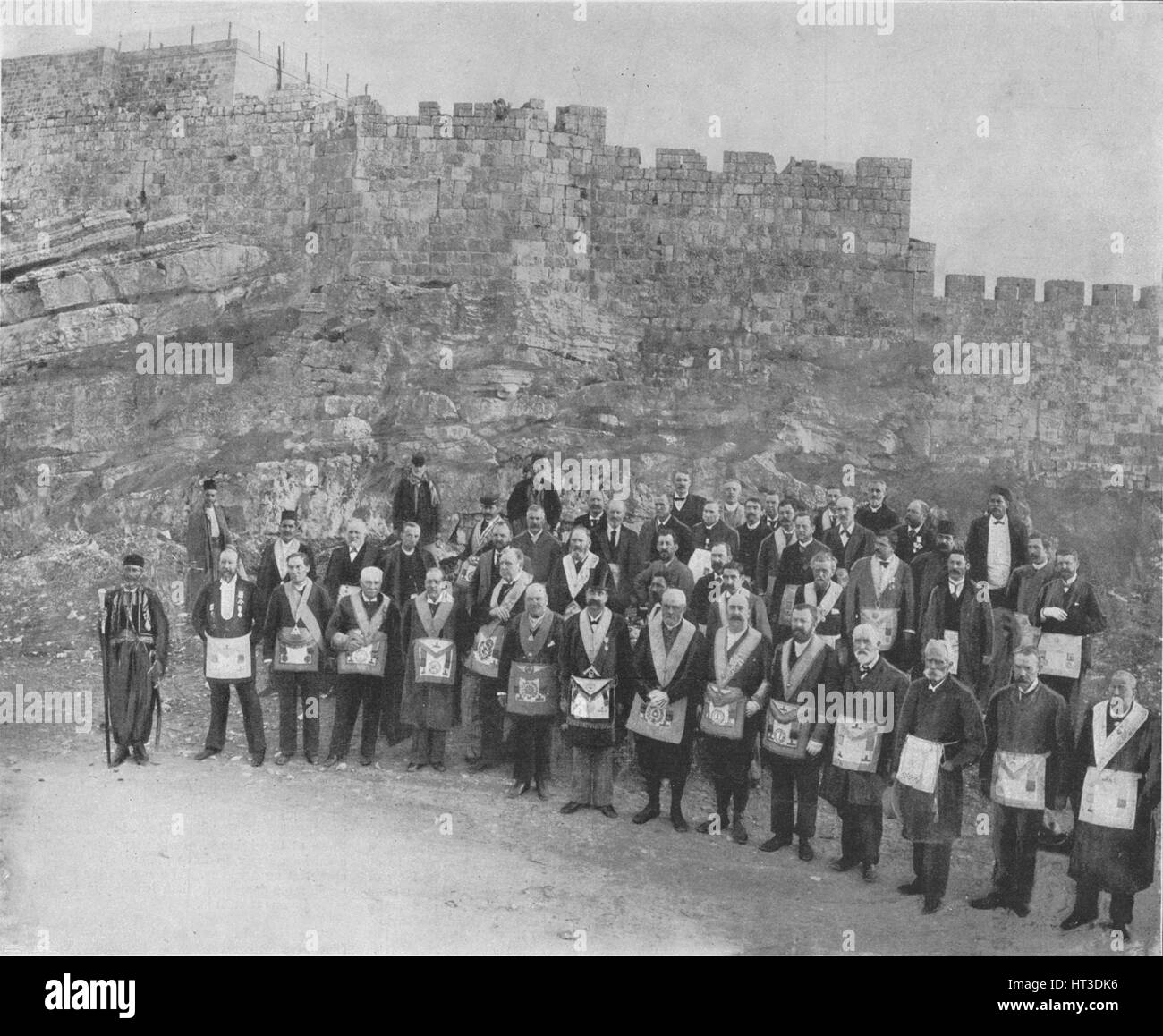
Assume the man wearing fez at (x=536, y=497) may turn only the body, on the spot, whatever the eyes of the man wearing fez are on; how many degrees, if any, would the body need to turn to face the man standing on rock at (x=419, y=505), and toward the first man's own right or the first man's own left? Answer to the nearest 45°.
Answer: approximately 90° to the first man's own right

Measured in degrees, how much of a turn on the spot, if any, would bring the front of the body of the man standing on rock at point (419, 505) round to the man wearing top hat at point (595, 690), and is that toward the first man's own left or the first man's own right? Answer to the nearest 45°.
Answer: approximately 45° to the first man's own left

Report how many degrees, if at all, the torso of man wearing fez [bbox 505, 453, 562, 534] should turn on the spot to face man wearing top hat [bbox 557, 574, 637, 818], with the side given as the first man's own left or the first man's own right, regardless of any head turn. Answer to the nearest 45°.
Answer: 0° — they already face them

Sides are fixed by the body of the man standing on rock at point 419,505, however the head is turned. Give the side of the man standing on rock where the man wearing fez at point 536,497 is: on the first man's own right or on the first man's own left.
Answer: on the first man's own left

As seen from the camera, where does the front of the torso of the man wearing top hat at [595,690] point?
toward the camera

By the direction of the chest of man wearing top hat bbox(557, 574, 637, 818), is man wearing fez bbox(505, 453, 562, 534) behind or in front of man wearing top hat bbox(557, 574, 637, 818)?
behind

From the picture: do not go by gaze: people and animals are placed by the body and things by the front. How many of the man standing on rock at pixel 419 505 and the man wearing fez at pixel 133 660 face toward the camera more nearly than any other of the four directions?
2

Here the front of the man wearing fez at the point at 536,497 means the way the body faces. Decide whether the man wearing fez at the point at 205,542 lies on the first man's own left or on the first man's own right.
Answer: on the first man's own right

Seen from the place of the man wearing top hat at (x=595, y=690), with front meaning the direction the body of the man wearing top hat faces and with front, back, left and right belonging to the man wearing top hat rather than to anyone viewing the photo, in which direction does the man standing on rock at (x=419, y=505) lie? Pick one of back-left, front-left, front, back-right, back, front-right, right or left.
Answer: back-right

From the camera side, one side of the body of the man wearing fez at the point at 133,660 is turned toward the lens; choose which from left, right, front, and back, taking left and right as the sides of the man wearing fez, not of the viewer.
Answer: front

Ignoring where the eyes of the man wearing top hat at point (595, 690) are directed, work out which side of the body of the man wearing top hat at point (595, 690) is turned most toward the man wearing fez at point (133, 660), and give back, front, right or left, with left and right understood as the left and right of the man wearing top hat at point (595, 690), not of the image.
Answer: right

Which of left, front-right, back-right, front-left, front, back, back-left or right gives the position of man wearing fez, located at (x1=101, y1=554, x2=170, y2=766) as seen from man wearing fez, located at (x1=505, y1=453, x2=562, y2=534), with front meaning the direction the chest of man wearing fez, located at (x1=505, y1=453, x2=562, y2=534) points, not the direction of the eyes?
right

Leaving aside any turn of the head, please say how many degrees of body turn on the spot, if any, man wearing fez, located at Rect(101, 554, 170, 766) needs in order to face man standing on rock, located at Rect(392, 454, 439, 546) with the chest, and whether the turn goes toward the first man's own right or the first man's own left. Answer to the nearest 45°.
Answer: approximately 90° to the first man's own left
